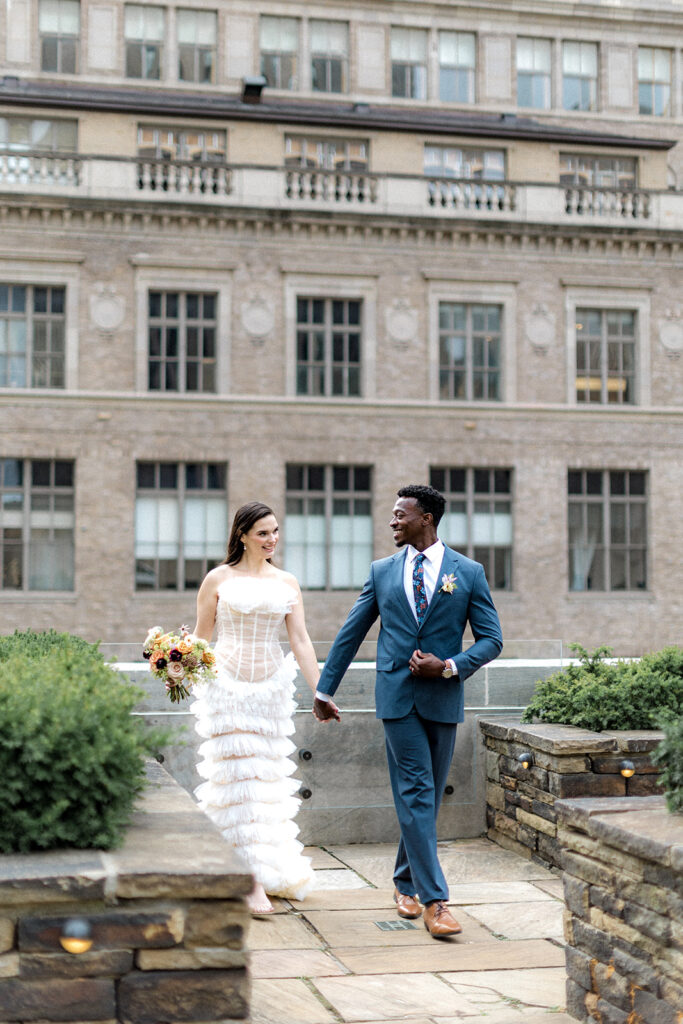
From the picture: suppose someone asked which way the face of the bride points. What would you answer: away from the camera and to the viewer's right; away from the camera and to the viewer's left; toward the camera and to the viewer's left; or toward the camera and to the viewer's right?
toward the camera and to the viewer's right

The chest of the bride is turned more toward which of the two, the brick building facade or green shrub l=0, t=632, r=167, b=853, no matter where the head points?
the green shrub

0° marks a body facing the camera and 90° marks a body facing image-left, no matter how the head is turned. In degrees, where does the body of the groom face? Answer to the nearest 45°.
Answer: approximately 0°

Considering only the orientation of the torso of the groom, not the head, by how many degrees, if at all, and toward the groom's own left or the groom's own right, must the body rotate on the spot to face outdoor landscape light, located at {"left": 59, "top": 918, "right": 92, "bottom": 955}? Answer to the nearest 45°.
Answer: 0° — they already face it

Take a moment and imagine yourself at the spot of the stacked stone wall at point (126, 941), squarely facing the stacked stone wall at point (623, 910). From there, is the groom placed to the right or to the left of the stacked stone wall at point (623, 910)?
left

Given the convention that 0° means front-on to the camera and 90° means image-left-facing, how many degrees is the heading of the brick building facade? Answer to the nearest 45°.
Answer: approximately 0°

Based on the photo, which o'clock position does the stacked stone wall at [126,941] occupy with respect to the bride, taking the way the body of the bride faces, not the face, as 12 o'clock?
The stacked stone wall is roughly at 12 o'clock from the bride.

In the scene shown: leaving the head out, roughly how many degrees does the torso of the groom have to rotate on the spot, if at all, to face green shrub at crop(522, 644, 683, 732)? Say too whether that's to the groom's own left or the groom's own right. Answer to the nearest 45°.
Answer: approximately 135° to the groom's own left

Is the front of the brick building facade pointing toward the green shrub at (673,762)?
yes

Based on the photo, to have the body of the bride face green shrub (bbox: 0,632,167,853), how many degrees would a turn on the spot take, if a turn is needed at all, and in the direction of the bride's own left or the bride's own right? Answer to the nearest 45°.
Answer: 0° — they already face it
